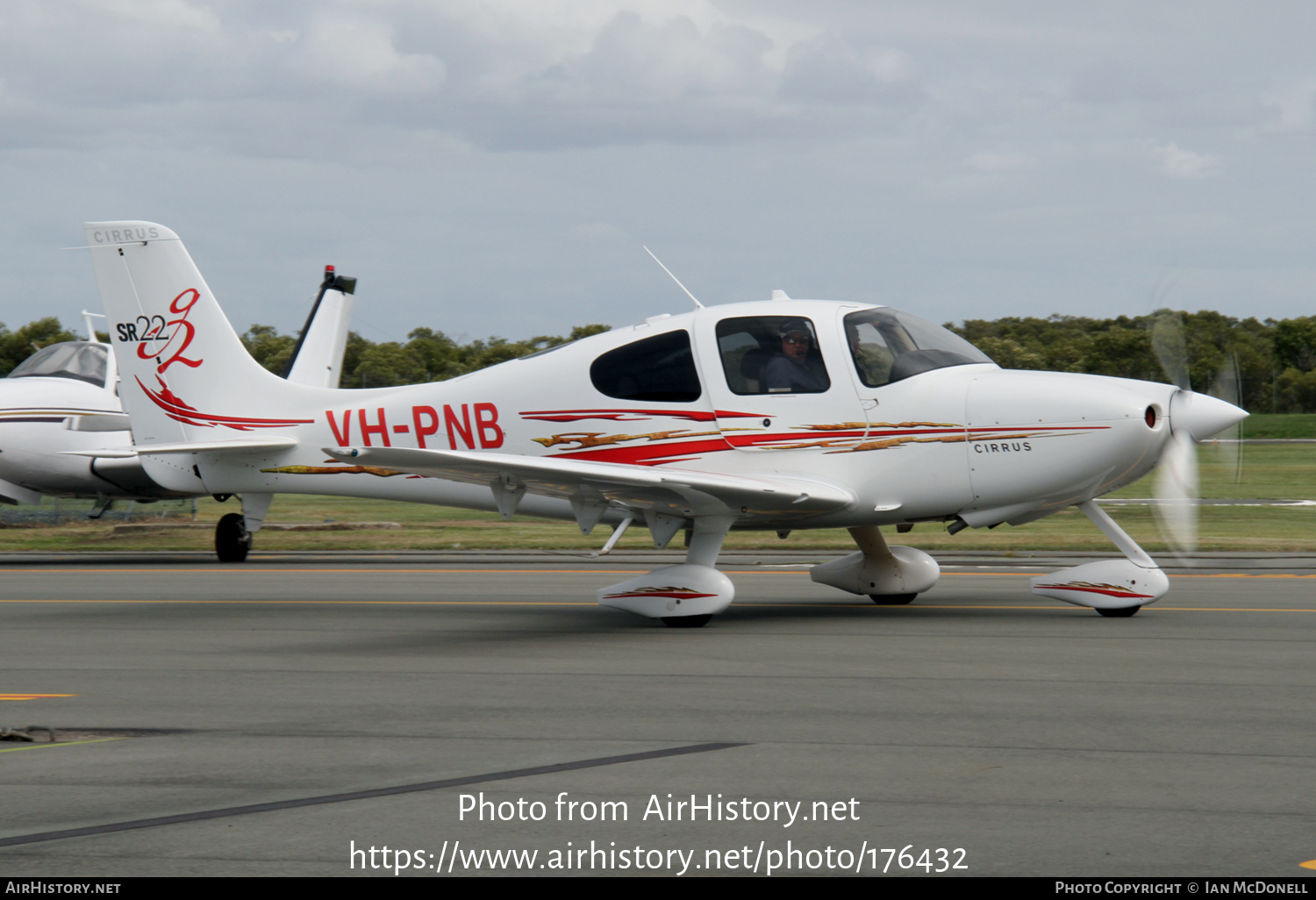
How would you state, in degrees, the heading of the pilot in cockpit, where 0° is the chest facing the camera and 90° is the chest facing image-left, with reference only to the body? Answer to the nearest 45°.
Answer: approximately 315°

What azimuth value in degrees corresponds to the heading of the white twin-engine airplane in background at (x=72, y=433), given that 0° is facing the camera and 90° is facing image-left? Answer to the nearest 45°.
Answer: approximately 45°

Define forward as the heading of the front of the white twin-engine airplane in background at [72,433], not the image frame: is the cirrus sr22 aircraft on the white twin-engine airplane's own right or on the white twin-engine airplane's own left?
on the white twin-engine airplane's own left

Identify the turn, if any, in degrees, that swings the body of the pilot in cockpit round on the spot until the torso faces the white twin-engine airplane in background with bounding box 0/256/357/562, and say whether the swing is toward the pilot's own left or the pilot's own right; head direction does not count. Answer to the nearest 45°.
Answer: approximately 180°
